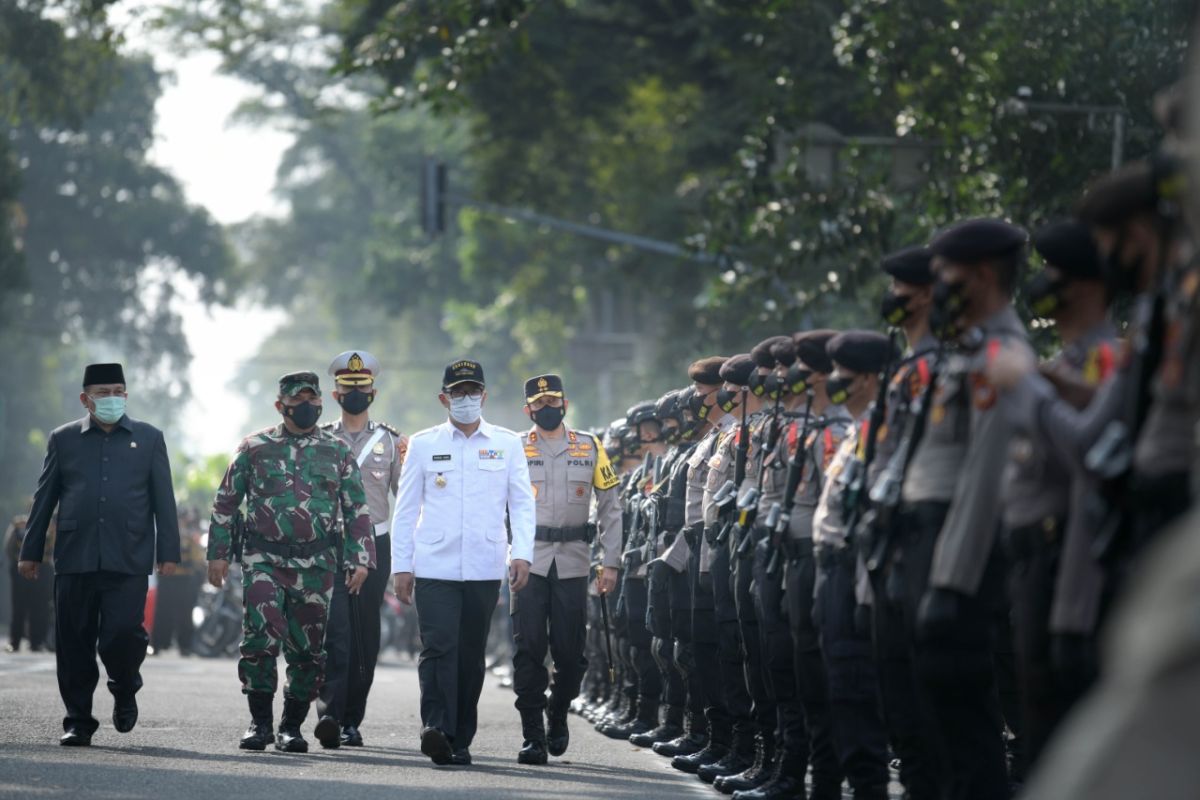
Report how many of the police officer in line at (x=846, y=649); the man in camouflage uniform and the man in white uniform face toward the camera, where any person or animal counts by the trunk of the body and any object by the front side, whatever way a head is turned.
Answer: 2

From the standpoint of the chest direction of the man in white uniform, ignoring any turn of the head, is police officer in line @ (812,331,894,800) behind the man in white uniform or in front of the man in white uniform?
in front

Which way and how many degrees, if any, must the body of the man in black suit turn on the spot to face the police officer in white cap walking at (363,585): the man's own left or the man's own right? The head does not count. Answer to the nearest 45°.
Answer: approximately 135° to the man's own left

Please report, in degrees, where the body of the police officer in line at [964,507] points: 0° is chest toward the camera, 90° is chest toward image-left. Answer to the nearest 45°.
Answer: approximately 90°

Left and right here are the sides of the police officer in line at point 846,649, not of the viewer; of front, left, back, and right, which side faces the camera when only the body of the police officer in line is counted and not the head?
left

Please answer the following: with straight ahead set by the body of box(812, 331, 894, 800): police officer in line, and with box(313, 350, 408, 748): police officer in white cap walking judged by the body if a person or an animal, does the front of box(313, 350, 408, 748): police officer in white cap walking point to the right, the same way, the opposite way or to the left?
to the left

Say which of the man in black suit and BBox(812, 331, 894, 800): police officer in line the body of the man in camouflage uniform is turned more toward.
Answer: the police officer in line

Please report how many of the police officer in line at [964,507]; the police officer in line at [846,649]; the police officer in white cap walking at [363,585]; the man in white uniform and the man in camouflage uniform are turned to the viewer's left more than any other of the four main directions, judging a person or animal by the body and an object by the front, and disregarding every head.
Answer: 2

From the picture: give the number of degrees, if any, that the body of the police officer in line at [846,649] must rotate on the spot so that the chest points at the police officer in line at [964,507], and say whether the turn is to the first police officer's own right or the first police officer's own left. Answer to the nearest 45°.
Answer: approximately 90° to the first police officer's own left
